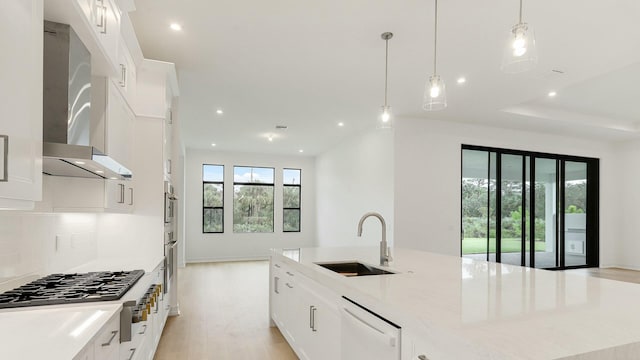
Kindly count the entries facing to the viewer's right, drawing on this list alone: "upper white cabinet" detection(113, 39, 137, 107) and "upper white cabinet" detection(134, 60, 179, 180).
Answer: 2

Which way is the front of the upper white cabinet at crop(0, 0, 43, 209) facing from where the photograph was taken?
facing the viewer and to the right of the viewer

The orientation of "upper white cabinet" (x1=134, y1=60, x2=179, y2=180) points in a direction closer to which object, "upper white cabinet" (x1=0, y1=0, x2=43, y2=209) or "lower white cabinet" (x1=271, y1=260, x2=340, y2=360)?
the lower white cabinet

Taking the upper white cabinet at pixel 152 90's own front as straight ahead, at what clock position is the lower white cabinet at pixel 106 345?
The lower white cabinet is roughly at 3 o'clock from the upper white cabinet.

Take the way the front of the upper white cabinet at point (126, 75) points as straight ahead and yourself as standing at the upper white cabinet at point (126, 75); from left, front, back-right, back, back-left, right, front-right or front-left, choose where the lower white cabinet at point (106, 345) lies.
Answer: right

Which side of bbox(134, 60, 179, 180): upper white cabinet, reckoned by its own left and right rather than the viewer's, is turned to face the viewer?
right

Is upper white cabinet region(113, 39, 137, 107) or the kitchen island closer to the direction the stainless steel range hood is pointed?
the kitchen island

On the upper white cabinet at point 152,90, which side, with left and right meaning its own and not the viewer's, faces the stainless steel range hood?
right

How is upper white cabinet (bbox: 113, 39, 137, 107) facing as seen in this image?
to the viewer's right
